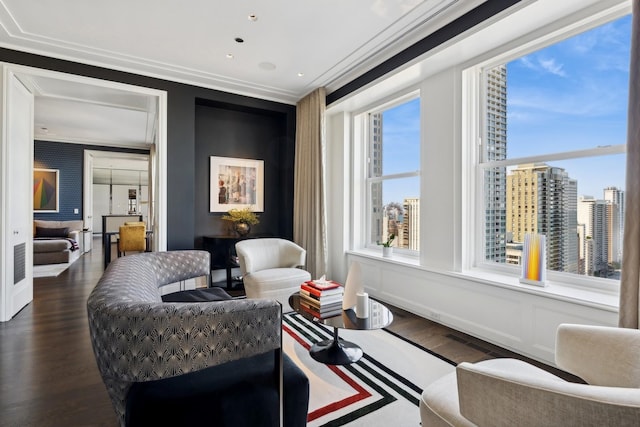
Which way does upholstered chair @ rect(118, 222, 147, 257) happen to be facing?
away from the camera

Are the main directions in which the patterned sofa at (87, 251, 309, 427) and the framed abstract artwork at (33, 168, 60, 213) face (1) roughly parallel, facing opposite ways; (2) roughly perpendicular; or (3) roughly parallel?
roughly perpendicular

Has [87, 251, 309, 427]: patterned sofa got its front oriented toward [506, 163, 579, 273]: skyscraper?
yes

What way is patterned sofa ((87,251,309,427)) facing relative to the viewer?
to the viewer's right

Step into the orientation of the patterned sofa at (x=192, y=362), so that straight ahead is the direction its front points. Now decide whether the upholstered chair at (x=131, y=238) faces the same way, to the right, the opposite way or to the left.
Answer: to the left

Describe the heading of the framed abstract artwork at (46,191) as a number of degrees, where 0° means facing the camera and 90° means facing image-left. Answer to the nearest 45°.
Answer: approximately 0°
